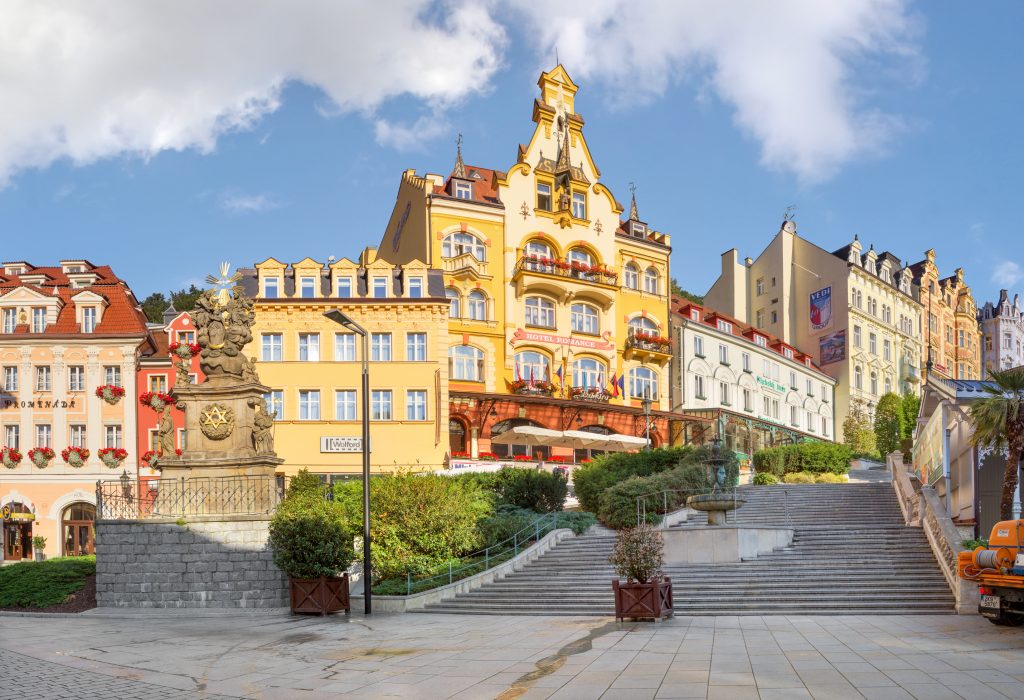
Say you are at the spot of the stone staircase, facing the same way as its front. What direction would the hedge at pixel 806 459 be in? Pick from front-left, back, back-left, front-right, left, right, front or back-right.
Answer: back

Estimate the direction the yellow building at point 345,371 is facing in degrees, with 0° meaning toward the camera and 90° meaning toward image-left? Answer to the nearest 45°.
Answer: approximately 0°

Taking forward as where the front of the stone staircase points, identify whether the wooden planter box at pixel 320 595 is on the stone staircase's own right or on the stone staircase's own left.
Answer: on the stone staircase's own right

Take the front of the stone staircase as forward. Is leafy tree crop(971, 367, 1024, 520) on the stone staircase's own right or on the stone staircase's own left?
on the stone staircase's own left

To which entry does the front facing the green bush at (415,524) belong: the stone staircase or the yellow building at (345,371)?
the yellow building

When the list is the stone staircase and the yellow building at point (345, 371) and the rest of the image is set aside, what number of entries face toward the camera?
2

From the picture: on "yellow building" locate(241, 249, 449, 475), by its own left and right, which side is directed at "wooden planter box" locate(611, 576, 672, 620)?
front

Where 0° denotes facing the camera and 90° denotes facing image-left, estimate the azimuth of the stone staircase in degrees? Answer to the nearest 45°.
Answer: approximately 0°

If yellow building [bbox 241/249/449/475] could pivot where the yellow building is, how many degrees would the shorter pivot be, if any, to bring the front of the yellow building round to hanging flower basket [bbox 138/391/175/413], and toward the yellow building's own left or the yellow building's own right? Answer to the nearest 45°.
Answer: approximately 135° to the yellow building's own right

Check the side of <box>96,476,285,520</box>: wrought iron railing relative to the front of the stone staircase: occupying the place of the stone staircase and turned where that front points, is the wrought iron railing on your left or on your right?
on your right
